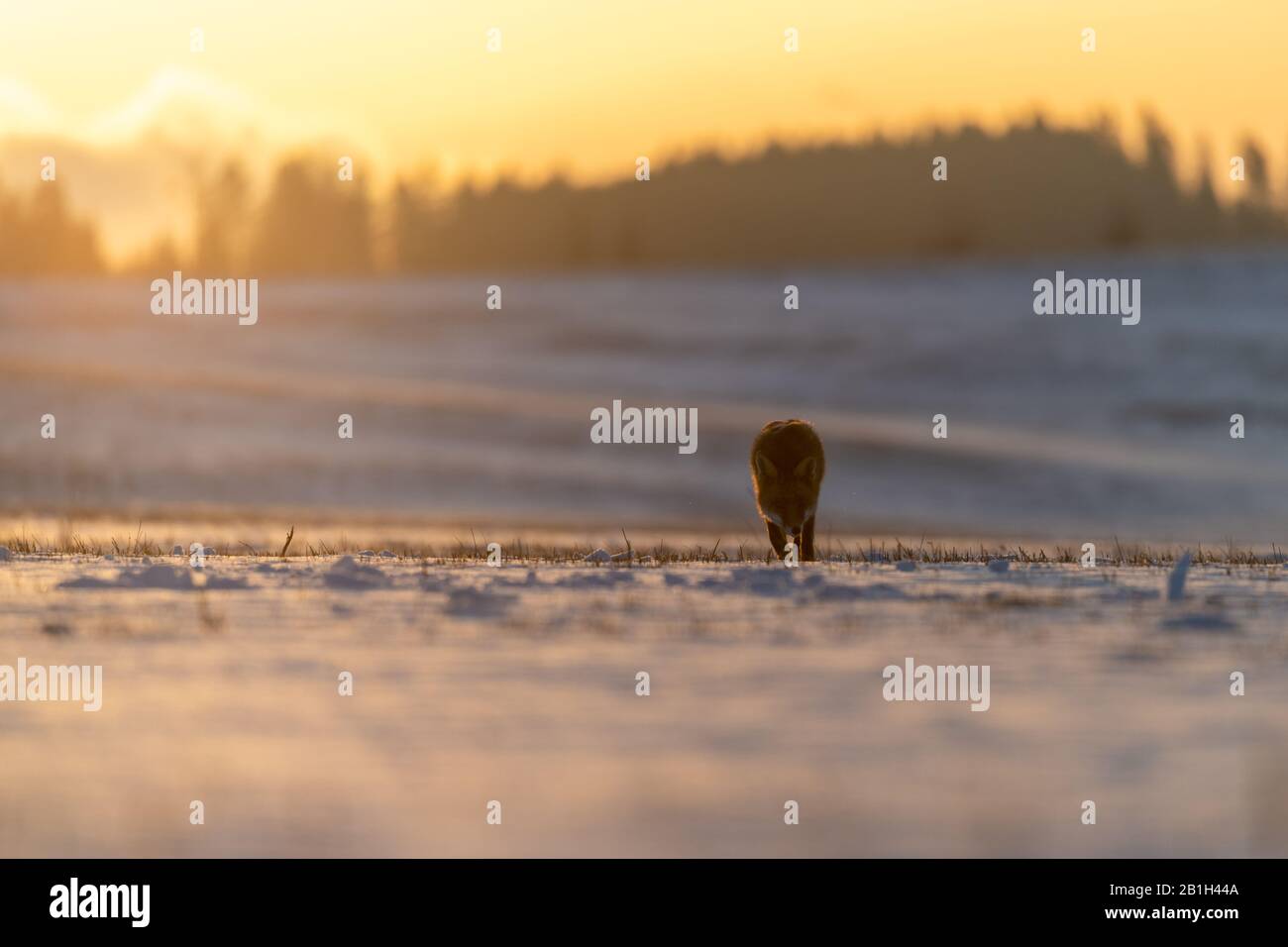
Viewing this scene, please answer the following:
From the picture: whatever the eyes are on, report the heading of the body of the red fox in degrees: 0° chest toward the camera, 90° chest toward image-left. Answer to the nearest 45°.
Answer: approximately 0°
